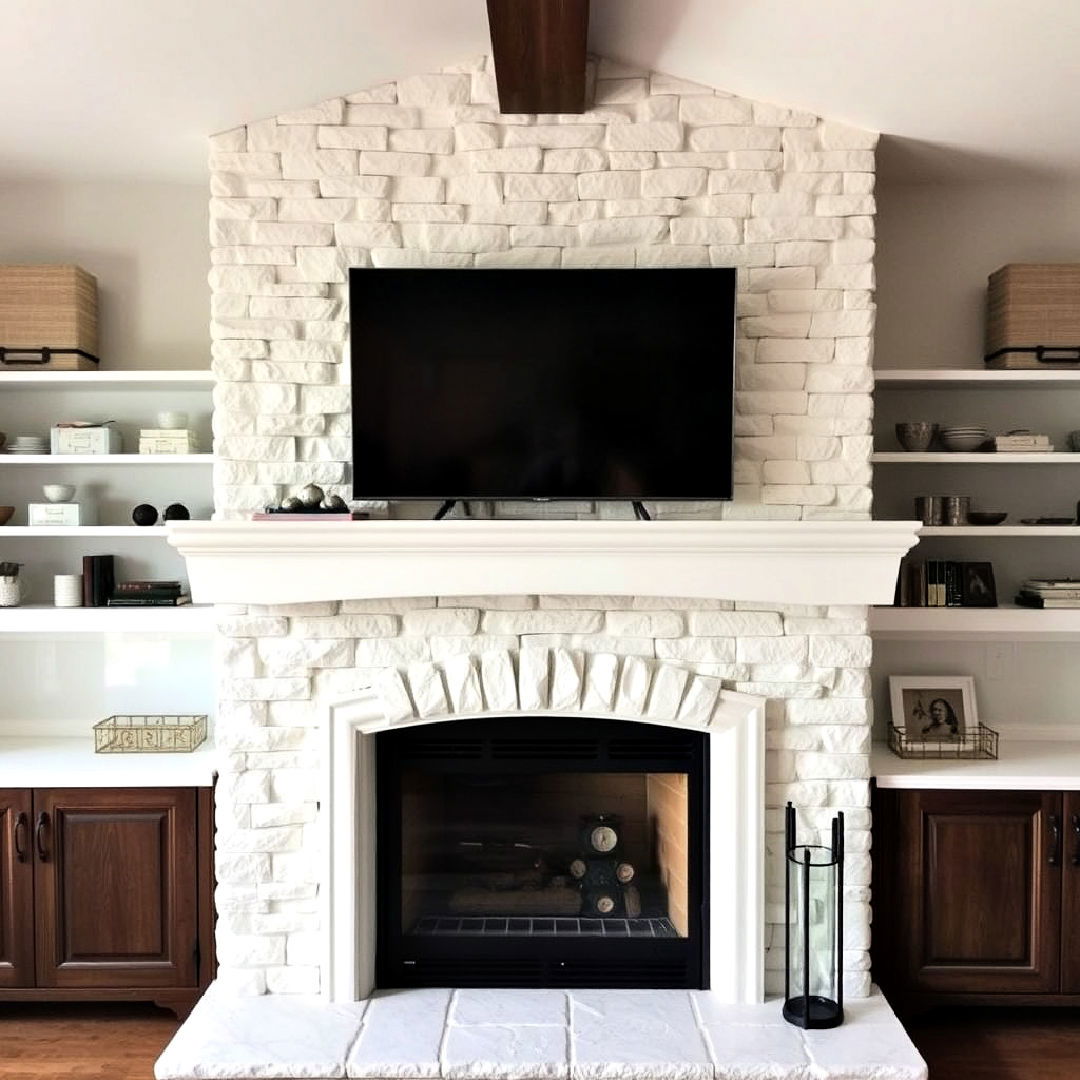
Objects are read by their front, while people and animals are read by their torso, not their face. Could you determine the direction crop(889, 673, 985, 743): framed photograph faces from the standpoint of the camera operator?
facing the viewer

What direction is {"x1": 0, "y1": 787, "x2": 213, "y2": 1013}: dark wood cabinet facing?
toward the camera

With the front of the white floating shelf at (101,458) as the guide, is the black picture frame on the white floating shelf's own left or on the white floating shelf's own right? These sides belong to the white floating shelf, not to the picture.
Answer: on the white floating shelf's own left

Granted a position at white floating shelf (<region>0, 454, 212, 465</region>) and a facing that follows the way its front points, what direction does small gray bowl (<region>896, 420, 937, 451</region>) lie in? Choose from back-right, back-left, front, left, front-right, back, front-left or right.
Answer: left

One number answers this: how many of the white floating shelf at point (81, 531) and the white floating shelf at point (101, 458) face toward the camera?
2

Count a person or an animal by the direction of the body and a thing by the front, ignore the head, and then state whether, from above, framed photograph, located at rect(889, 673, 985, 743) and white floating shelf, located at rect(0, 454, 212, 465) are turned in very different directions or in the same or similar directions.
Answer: same or similar directions

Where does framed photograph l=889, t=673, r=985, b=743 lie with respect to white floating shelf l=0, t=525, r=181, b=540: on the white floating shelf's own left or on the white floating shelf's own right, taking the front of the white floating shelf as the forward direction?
on the white floating shelf's own left

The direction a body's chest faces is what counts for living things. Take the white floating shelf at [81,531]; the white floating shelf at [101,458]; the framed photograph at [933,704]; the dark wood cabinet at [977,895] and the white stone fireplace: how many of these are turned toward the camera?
5

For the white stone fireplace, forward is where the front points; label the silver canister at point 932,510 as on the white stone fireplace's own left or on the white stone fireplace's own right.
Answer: on the white stone fireplace's own left

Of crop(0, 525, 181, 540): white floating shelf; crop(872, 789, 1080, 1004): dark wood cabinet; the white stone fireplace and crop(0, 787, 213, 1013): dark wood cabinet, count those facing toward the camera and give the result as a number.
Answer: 4

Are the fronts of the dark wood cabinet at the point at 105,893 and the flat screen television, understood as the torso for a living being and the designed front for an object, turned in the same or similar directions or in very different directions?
same or similar directions

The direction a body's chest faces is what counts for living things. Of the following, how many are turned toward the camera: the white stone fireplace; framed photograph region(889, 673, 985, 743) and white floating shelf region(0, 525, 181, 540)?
3

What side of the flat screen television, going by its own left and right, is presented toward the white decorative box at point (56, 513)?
right

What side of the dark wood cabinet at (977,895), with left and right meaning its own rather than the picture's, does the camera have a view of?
front
